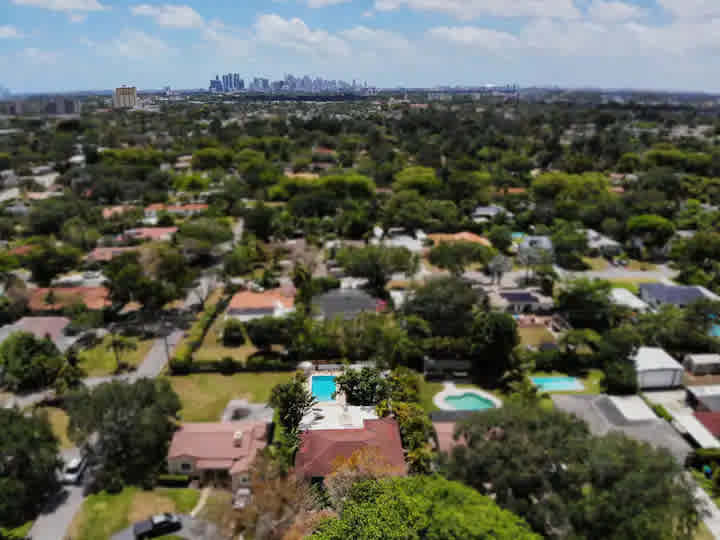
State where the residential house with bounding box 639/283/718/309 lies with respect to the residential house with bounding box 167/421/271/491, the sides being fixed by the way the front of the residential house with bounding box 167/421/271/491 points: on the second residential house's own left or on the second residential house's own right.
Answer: on the second residential house's own left

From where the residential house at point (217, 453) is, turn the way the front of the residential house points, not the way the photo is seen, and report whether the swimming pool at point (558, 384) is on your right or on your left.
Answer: on your left

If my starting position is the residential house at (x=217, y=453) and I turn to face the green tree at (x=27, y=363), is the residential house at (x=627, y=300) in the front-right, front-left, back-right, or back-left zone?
back-right

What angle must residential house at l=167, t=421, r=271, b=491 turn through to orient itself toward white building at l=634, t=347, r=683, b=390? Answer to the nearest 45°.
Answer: approximately 90° to its left

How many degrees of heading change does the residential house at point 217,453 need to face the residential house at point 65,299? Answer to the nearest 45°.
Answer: approximately 135° to its right

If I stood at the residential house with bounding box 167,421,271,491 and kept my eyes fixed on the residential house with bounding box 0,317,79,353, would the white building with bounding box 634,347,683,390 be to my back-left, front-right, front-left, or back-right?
back-right

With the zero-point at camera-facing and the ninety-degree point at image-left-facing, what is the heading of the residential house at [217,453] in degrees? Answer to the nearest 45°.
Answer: approximately 0°

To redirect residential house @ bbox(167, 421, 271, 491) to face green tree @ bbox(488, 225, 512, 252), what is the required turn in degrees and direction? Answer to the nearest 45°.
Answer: approximately 135° to its left

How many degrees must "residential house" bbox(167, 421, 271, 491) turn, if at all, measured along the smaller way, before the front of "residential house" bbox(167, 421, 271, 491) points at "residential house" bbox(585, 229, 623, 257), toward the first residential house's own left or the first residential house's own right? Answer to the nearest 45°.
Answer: approximately 135° to the first residential house's own left

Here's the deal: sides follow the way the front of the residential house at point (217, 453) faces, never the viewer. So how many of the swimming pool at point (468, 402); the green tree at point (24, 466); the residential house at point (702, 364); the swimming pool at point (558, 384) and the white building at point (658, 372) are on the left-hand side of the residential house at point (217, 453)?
4

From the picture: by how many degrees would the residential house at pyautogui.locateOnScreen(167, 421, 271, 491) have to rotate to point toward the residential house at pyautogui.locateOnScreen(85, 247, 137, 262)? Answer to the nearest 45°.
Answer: approximately 180°

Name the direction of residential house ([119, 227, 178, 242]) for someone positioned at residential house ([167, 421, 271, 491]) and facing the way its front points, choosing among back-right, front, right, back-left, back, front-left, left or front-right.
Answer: back

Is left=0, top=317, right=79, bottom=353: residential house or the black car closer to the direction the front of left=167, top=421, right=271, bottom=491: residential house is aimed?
the black car

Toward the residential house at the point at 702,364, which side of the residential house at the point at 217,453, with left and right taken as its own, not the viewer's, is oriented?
left
